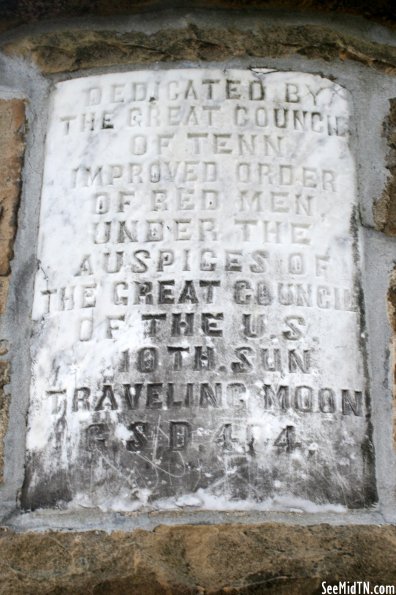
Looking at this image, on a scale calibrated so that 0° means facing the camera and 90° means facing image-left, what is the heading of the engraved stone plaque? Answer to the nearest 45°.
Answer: approximately 0°
